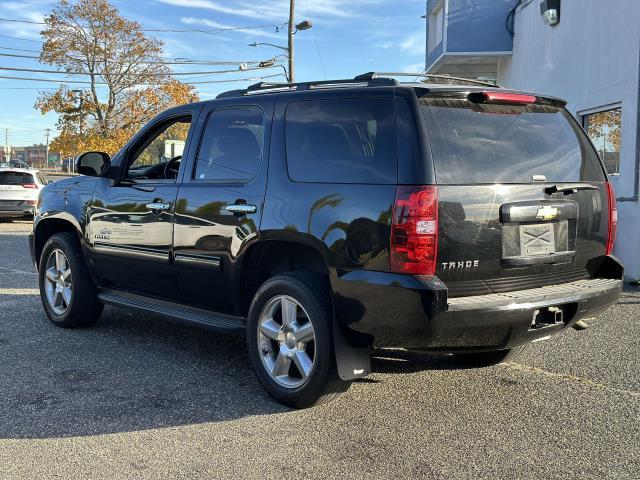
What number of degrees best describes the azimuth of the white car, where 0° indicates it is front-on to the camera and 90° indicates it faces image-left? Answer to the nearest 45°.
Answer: approximately 225°

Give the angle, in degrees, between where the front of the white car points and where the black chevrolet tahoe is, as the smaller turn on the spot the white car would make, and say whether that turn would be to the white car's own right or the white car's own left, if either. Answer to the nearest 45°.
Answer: approximately 135° to the white car's own right

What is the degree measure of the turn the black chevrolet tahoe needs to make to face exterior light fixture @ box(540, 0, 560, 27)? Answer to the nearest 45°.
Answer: approximately 90° to its right

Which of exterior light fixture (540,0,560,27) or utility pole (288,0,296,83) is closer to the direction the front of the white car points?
the utility pole

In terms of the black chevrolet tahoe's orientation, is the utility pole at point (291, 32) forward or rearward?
forward

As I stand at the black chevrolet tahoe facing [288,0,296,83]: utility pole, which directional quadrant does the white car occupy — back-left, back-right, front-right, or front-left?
front-left

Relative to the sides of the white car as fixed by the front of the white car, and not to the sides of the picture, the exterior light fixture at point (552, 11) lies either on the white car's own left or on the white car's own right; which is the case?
on the white car's own right

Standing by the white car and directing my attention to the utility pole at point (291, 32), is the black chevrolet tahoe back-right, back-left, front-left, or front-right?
back-right

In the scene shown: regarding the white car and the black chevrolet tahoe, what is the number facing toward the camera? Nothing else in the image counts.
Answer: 0

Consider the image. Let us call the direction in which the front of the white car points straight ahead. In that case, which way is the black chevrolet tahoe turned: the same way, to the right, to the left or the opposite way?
to the left

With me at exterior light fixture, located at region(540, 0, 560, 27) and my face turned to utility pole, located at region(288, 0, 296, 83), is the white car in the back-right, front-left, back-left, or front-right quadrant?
front-left

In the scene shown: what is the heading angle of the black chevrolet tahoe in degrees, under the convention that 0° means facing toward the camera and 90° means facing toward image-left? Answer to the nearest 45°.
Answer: approximately 135°

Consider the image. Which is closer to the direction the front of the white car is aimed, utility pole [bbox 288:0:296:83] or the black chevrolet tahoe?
the utility pole
